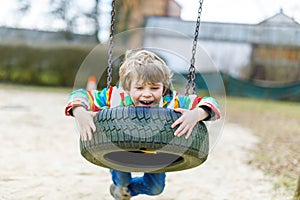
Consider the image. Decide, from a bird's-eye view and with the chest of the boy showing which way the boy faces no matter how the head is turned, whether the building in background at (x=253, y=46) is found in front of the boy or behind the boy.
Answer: behind

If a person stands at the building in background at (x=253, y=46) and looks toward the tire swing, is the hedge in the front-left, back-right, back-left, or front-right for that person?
front-right

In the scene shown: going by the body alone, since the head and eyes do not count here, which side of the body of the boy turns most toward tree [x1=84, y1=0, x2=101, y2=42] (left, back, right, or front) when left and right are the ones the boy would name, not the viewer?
back

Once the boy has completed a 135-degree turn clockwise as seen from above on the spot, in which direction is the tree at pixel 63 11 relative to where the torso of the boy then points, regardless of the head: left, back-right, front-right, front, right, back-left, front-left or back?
front-right

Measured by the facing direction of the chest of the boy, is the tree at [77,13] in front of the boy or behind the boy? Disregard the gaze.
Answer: behind

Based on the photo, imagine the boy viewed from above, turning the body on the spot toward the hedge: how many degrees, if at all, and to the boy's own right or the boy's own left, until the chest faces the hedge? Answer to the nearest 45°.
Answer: approximately 180°

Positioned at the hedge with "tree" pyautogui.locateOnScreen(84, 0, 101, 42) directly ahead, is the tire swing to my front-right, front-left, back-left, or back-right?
back-right

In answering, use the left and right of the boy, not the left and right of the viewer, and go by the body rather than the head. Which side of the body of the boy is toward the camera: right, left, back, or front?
front

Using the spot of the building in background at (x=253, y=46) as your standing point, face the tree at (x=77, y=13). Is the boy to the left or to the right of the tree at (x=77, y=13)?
left
